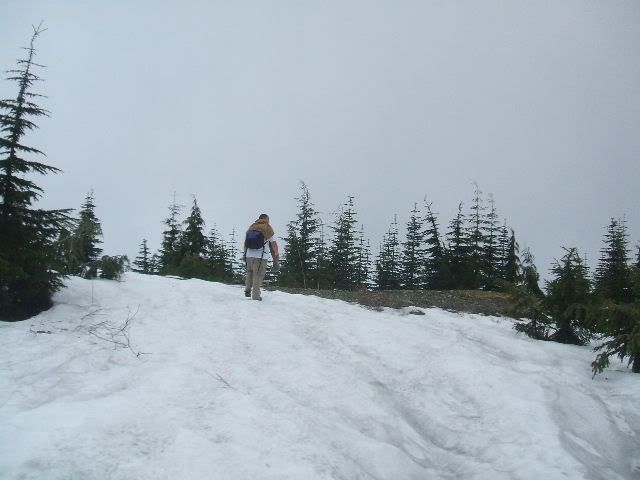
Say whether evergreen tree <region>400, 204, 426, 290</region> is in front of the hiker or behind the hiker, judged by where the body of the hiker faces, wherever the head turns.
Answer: in front

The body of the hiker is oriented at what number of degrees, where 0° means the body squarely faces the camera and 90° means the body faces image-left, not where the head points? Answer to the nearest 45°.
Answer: approximately 225°

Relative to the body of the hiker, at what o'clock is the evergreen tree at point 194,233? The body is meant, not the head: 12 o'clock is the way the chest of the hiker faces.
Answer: The evergreen tree is roughly at 10 o'clock from the hiker.

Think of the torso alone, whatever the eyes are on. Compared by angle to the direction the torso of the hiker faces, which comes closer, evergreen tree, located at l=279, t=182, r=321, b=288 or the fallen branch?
the evergreen tree

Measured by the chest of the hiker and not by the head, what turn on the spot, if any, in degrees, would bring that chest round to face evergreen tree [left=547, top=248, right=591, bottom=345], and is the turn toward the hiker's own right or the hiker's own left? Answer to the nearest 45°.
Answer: approximately 90° to the hiker's own right

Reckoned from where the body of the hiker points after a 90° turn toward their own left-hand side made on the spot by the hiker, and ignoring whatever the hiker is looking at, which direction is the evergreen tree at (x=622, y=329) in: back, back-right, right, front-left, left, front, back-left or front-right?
back

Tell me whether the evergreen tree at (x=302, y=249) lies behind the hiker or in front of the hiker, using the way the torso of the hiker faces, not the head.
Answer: in front
